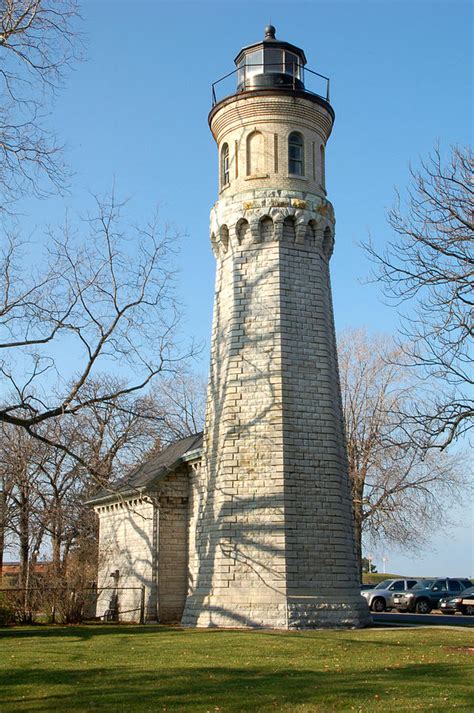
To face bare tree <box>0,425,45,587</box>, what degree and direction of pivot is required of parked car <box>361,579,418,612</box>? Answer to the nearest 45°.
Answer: approximately 45° to its right

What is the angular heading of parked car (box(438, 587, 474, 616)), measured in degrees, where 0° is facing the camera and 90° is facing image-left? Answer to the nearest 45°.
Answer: approximately 45°

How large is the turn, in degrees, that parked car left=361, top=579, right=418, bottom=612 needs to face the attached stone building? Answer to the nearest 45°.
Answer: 0° — it already faces it

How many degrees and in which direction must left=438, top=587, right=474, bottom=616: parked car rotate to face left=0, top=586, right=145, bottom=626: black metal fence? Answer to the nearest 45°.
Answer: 0° — it already faces it

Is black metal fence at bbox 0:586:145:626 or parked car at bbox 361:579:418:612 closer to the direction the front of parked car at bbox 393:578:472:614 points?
the black metal fence

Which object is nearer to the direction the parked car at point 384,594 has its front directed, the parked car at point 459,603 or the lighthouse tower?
the lighthouse tower

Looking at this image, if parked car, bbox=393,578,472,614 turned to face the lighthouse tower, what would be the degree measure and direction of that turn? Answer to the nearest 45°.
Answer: approximately 45° to its left

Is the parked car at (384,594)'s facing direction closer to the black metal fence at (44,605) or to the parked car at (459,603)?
the black metal fence
